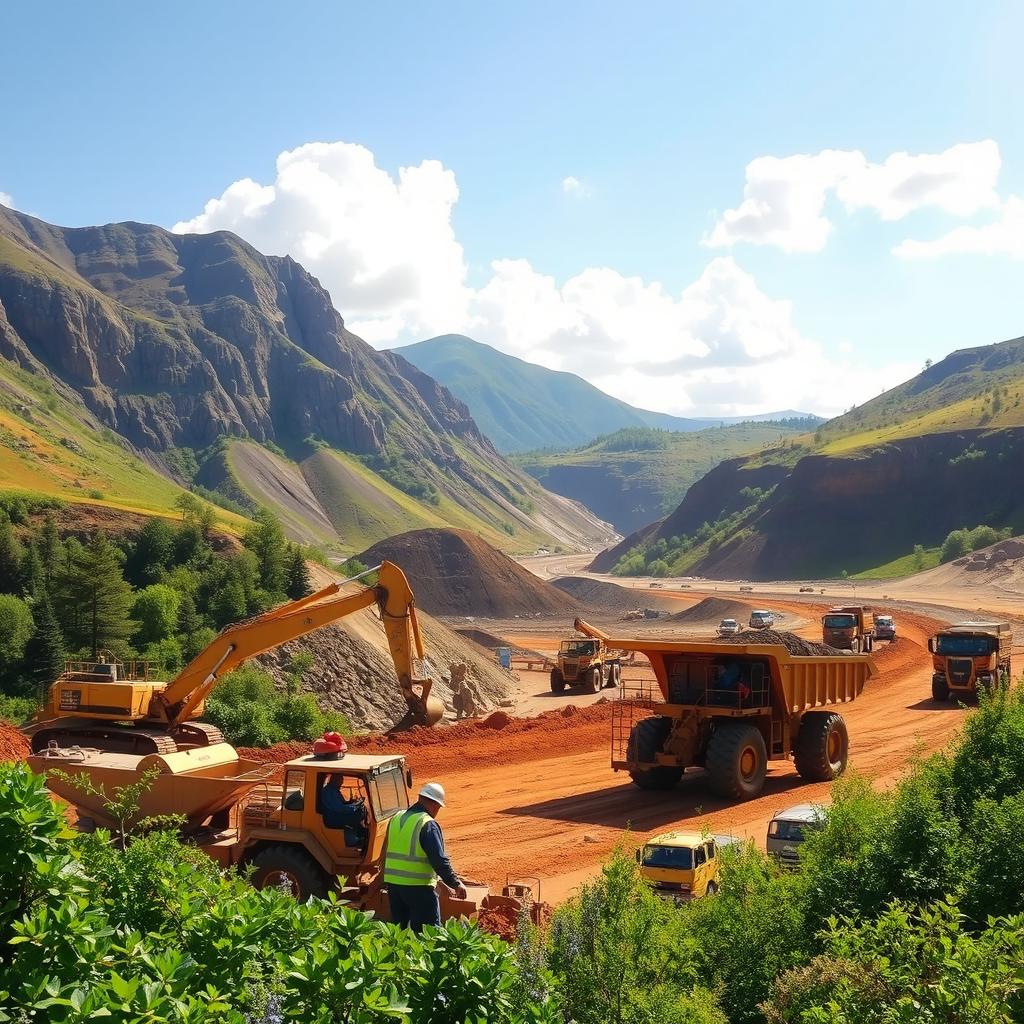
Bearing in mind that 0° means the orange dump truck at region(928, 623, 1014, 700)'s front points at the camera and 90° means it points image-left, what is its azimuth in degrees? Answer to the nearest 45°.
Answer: approximately 45°

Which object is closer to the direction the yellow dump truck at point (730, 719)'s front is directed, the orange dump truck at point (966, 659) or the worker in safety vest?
the worker in safety vest

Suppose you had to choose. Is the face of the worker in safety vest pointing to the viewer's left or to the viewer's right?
to the viewer's right

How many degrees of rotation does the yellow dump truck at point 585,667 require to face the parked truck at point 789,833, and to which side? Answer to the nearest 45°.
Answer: approximately 45° to its left

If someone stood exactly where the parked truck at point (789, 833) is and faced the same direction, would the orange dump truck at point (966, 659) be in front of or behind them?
behind

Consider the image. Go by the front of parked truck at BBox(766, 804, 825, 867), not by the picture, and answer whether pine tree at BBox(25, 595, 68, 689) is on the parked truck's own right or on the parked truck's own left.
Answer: on the parked truck's own right

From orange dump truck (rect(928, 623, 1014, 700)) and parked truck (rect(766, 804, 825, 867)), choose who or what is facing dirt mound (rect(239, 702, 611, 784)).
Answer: the orange dump truck
